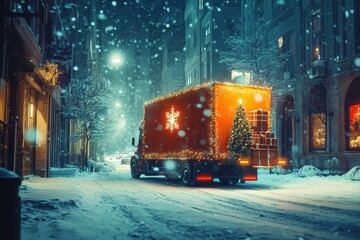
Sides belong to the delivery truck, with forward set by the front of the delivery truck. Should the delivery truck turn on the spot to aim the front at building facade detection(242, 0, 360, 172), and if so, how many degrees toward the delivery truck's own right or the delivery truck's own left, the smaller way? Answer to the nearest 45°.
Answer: approximately 90° to the delivery truck's own right

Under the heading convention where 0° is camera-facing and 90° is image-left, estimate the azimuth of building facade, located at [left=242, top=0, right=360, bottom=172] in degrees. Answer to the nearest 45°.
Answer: approximately 45°

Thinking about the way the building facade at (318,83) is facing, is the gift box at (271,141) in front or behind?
in front

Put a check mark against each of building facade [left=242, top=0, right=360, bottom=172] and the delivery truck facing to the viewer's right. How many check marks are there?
0

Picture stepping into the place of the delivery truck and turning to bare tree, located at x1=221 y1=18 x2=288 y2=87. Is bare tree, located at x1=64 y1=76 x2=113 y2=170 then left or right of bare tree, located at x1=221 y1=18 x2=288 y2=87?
left

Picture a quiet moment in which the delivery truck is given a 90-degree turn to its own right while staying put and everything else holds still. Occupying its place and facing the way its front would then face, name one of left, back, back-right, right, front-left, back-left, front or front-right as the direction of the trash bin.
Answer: back-right

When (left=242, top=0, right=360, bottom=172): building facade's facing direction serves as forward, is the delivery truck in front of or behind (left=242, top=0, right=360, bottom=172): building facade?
in front

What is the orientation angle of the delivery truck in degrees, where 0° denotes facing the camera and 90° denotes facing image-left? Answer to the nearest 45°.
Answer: approximately 135°

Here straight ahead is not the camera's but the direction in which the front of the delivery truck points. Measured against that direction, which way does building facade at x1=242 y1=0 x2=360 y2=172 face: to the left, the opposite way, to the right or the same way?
to the left

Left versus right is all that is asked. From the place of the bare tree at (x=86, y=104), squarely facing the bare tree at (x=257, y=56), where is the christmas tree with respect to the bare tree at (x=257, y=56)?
right

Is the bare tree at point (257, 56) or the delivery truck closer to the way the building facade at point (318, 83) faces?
the delivery truck

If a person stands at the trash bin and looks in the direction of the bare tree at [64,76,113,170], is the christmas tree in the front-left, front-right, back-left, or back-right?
front-right

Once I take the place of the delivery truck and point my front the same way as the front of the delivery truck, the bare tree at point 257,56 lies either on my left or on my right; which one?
on my right
